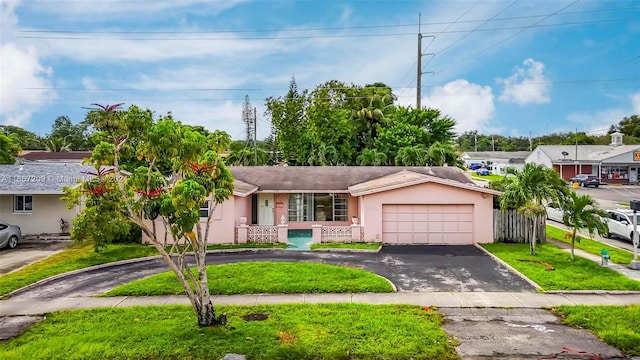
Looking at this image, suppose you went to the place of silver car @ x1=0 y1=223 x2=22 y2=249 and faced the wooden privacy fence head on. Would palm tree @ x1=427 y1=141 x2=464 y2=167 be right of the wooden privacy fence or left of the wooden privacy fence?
left

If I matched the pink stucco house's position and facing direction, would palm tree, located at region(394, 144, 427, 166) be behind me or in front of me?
behind

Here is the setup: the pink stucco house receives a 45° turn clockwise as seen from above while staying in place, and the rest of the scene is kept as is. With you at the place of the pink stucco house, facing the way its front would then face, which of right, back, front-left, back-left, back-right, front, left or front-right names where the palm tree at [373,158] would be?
back-right

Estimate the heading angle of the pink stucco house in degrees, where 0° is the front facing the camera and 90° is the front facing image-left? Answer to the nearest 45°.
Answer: approximately 0°

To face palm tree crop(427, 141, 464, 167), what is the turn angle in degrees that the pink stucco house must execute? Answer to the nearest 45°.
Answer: approximately 180°

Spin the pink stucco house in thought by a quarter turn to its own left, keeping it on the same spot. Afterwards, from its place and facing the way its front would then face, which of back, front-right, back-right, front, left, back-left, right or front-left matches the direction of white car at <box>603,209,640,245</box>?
front

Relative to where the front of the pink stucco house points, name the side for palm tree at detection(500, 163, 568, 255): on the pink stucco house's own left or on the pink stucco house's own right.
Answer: on the pink stucco house's own left
